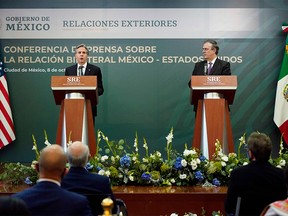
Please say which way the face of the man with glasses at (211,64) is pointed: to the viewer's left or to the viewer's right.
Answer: to the viewer's left

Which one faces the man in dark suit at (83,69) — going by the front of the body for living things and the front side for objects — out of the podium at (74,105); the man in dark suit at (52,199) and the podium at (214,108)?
the man in dark suit at (52,199)

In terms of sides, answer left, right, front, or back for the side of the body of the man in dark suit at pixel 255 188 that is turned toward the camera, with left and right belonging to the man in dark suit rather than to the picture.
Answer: back

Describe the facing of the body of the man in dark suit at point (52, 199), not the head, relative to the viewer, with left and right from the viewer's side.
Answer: facing away from the viewer

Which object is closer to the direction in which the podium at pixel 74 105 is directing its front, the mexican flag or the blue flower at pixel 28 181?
the blue flower

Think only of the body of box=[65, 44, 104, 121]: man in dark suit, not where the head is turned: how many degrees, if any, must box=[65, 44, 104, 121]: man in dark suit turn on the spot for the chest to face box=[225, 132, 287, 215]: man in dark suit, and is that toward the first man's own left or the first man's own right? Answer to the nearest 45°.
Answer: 0° — they already face them

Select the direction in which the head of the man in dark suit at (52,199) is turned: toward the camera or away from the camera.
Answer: away from the camera

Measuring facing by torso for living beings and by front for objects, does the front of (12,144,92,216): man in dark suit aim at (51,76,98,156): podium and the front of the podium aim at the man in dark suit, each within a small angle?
yes

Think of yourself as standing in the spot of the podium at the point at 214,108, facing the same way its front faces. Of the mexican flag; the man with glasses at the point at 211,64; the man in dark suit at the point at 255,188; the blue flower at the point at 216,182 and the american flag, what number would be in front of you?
2

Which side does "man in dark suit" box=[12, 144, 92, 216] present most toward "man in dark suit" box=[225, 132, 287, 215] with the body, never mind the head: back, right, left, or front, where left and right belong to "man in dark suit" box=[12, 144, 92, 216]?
right

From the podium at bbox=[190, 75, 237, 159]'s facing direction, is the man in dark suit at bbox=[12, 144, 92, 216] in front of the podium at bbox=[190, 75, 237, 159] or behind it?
in front

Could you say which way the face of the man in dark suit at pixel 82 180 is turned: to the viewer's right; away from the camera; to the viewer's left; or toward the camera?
away from the camera

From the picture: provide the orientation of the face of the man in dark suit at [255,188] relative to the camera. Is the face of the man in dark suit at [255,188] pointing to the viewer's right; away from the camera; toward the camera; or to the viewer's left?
away from the camera
